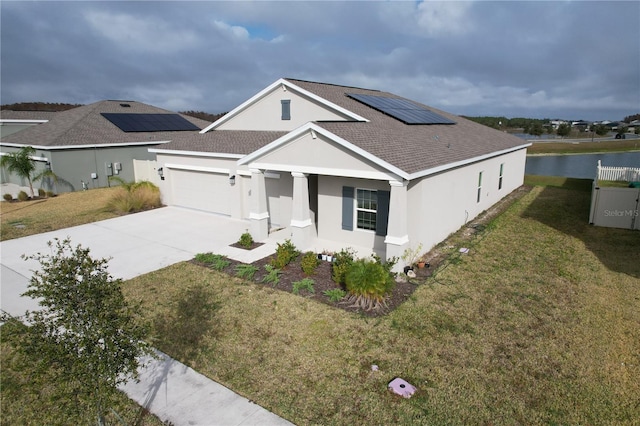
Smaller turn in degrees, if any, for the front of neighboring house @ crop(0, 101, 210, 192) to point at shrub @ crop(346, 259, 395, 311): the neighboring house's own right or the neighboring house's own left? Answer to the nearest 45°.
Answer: approximately 45° to the neighboring house's own left

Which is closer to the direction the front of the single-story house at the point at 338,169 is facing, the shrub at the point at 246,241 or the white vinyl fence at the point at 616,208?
the shrub

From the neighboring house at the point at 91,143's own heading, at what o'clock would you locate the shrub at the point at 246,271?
The shrub is roughly at 10 o'clock from the neighboring house.

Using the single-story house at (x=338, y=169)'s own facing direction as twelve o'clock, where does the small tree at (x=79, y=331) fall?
The small tree is roughly at 11 o'clock from the single-story house.

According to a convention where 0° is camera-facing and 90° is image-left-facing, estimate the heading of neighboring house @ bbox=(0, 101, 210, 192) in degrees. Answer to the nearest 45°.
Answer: approximately 45°

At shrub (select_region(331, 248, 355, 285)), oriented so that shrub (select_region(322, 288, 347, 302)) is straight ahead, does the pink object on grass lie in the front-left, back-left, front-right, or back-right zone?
front-left

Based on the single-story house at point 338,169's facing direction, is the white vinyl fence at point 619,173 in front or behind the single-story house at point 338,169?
behind

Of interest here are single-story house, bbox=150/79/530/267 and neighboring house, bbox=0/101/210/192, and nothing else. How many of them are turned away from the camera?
0

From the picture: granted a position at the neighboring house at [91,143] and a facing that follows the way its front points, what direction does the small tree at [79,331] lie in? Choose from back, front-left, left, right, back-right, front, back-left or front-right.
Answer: front-left

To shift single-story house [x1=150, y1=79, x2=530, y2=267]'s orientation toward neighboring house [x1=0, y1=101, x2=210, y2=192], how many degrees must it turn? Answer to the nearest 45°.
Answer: approximately 90° to its right

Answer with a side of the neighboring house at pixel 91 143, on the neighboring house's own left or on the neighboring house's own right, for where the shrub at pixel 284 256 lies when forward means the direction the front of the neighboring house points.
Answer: on the neighboring house's own left

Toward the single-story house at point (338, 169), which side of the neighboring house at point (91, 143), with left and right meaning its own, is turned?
left

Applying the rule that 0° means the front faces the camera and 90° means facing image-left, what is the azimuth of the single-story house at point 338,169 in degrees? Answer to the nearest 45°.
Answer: approximately 45°
